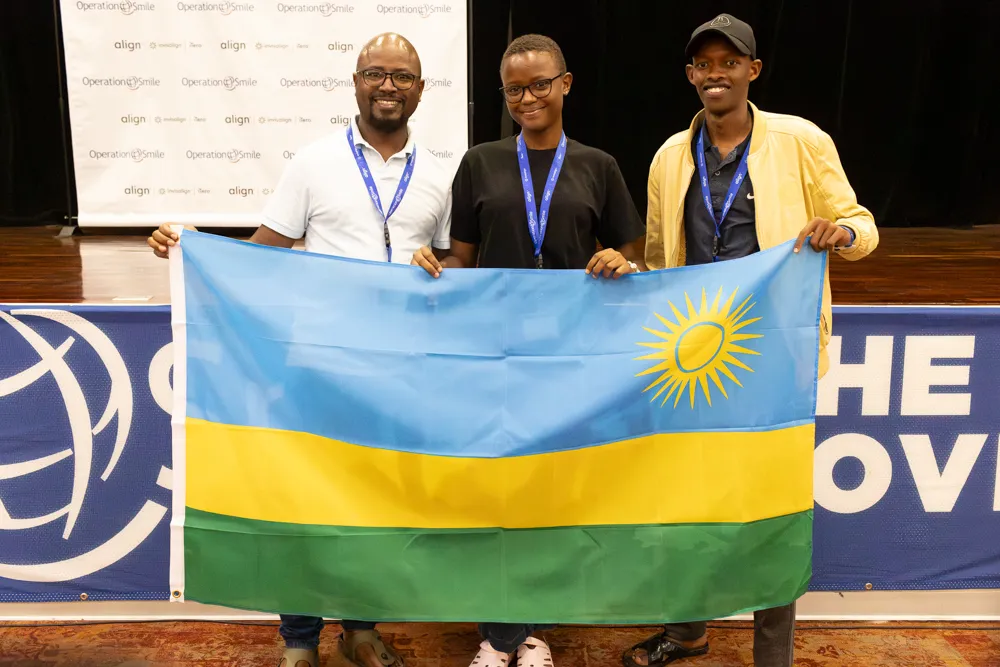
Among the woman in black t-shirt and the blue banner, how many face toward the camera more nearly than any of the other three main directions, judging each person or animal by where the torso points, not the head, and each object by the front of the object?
2

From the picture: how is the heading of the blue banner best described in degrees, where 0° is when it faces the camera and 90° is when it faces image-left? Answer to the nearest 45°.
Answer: approximately 0°

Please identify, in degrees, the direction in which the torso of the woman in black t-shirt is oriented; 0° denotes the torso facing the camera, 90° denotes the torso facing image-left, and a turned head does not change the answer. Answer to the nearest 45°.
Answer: approximately 0°
